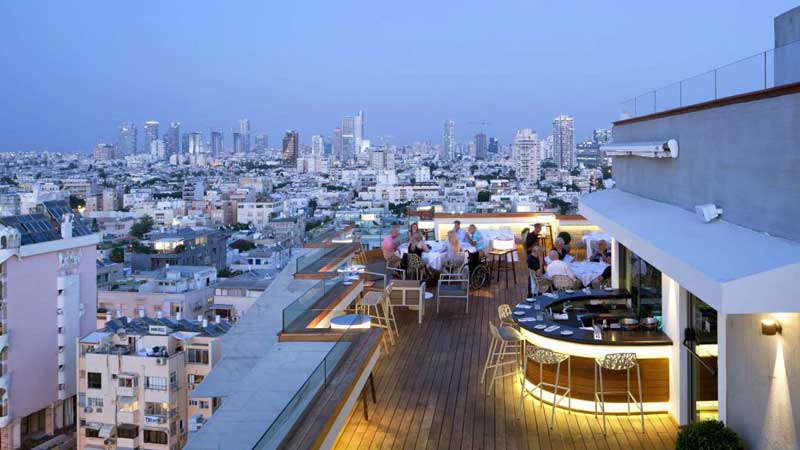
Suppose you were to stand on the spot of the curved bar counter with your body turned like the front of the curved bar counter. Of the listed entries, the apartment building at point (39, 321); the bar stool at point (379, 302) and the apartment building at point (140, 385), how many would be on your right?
3

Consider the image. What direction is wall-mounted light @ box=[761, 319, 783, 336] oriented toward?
to the viewer's left
